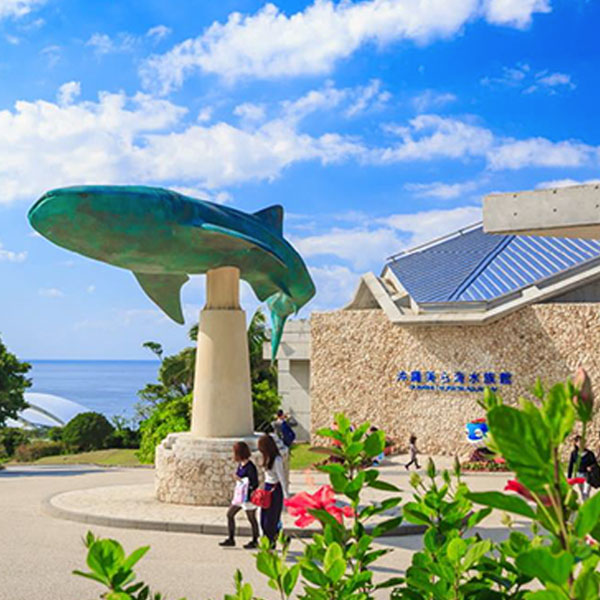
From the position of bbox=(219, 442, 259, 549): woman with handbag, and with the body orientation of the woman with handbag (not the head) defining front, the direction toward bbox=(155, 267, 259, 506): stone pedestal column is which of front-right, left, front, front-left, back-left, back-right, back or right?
right

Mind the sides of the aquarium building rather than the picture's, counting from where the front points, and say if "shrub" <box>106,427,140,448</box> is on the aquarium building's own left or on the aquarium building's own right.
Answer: on the aquarium building's own right

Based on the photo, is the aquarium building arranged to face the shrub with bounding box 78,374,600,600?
yes

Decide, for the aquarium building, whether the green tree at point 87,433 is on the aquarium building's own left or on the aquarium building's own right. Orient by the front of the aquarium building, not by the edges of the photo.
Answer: on the aquarium building's own right

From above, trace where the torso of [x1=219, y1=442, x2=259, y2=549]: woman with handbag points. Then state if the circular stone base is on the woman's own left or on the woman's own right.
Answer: on the woman's own right
